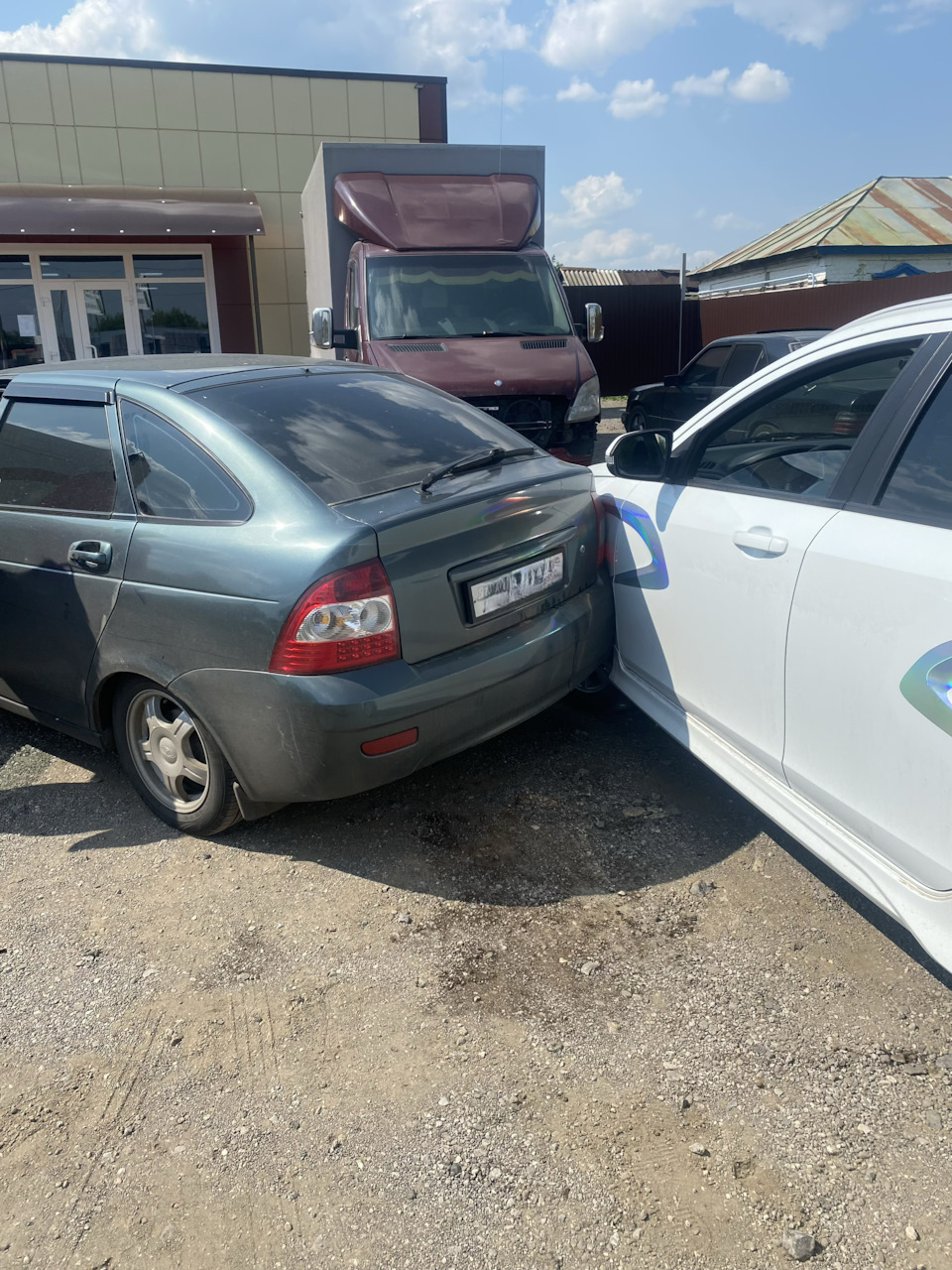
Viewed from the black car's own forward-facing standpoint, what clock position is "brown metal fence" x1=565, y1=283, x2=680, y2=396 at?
The brown metal fence is roughly at 1 o'clock from the black car.

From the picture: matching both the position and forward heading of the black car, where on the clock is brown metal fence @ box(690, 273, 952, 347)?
The brown metal fence is roughly at 2 o'clock from the black car.

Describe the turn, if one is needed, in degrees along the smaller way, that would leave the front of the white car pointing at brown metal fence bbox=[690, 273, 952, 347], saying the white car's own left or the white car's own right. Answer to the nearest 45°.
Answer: approximately 45° to the white car's own right

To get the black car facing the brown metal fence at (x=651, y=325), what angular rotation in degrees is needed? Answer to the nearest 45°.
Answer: approximately 45° to its right

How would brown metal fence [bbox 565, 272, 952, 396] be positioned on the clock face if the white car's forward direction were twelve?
The brown metal fence is roughly at 1 o'clock from the white car.

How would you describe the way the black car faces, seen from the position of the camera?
facing away from the viewer and to the left of the viewer

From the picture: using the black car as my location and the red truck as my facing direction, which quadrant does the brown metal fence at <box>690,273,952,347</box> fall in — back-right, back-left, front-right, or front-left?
back-right

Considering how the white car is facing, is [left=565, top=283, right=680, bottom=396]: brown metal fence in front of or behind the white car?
in front

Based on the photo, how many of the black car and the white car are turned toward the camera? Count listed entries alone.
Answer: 0

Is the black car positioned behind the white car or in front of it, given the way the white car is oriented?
in front

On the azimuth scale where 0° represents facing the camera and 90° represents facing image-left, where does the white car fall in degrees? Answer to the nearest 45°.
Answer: approximately 135°
